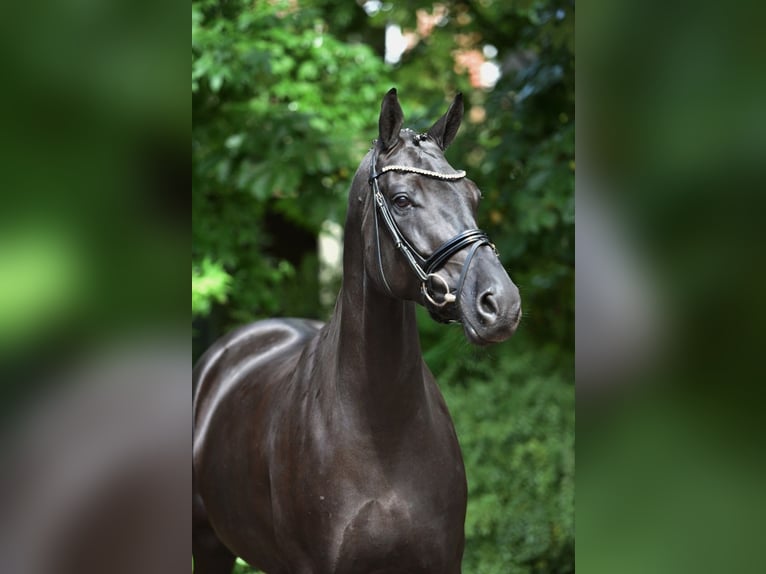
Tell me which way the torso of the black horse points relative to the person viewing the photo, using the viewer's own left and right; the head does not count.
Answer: facing the viewer and to the right of the viewer
